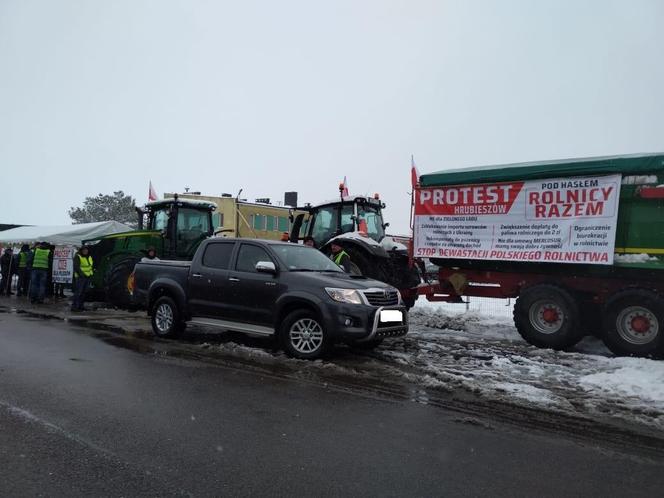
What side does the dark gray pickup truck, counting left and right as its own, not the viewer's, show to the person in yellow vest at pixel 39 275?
back

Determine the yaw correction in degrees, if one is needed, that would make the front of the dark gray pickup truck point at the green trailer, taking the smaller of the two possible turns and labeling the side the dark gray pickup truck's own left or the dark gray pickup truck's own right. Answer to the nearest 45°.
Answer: approximately 45° to the dark gray pickup truck's own left

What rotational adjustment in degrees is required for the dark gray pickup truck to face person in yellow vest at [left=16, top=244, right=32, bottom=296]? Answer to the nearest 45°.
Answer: approximately 180°

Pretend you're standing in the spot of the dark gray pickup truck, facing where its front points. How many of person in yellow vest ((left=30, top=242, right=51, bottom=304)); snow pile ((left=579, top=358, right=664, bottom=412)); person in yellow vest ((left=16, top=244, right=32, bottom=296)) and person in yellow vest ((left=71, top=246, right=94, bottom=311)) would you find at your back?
3
